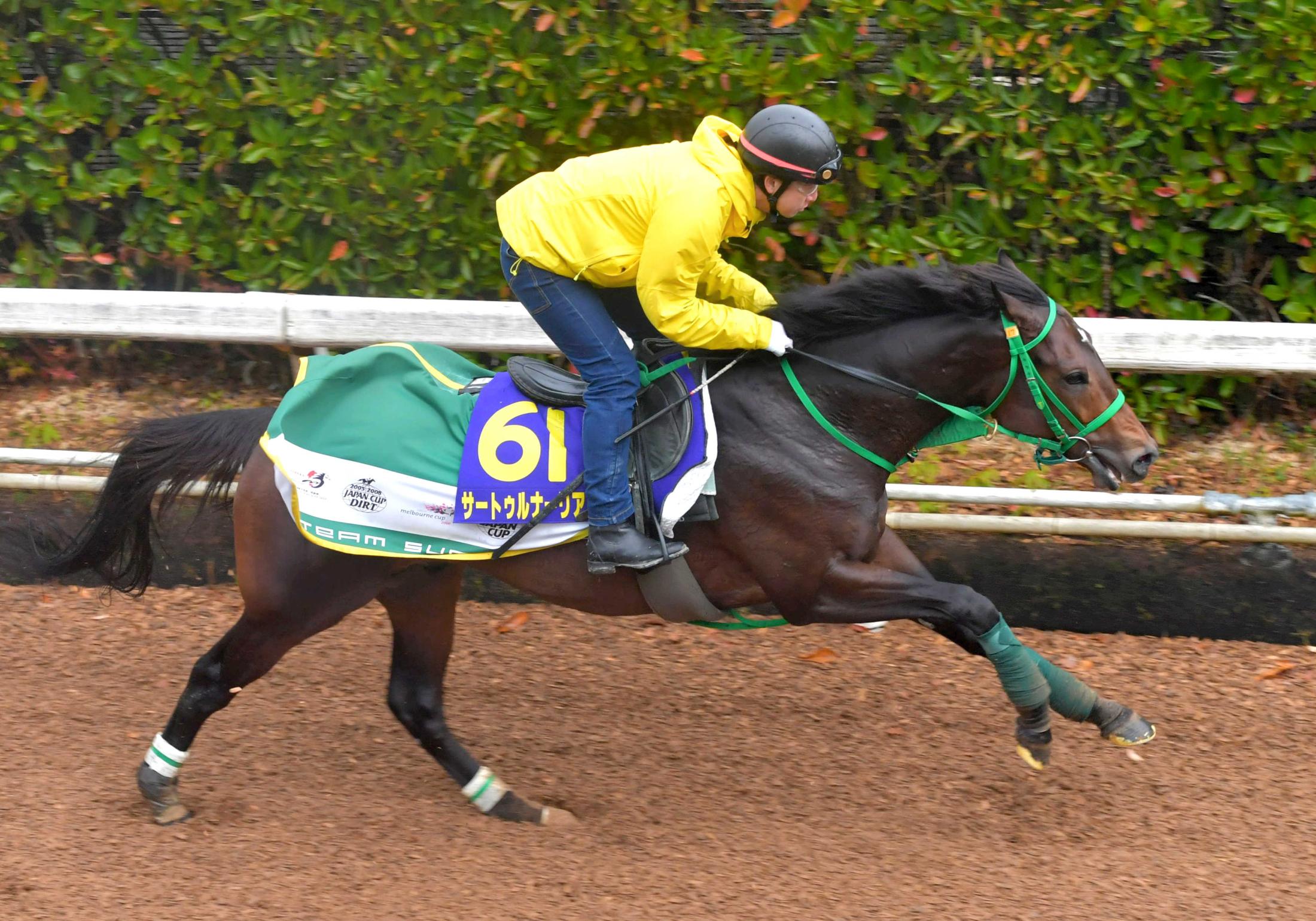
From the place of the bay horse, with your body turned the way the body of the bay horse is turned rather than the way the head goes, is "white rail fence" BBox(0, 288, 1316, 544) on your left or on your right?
on your left

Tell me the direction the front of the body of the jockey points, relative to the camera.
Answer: to the viewer's right

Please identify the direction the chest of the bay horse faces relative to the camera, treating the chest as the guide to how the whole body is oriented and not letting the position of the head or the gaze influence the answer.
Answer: to the viewer's right
